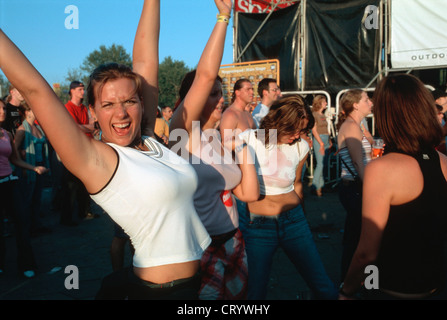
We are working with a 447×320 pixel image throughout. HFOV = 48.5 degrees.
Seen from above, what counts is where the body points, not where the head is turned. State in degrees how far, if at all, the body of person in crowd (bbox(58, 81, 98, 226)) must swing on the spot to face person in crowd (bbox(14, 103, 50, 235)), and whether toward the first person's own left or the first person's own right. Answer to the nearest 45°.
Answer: approximately 90° to the first person's own right

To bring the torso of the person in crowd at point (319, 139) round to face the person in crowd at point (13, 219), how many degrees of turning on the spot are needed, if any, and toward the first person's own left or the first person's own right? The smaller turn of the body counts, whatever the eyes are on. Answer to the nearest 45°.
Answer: approximately 90° to the first person's own right

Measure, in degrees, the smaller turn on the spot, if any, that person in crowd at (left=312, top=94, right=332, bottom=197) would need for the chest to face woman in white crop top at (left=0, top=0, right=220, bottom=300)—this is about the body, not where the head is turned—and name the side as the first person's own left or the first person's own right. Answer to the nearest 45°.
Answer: approximately 45° to the first person's own right

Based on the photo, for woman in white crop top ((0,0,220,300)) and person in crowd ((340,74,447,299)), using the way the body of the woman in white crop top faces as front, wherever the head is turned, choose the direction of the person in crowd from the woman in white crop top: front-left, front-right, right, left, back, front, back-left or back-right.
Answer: front-left

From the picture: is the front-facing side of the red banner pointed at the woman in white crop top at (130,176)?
yes

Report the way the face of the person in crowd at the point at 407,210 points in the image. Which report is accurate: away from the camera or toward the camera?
away from the camera

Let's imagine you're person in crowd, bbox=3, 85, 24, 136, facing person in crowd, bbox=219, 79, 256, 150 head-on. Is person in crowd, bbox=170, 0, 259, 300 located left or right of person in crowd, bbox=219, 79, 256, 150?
right

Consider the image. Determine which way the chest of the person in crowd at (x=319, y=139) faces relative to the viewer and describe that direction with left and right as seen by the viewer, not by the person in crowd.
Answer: facing the viewer and to the right of the viewer

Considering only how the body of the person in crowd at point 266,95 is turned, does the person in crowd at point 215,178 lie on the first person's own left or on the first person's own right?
on the first person's own right
